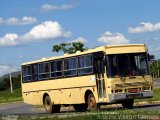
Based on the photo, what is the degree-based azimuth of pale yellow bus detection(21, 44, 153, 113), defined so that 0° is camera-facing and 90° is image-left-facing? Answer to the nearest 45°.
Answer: approximately 315°
